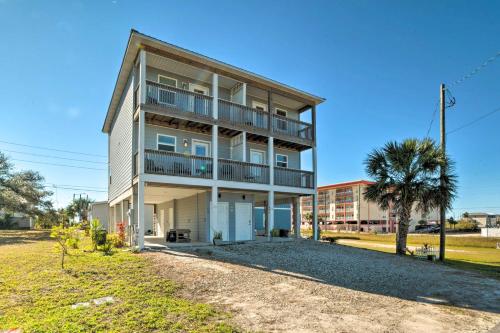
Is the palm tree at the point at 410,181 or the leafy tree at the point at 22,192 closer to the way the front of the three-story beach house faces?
the palm tree

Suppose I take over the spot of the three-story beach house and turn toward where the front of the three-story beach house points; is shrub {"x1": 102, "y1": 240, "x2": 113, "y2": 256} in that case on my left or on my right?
on my right

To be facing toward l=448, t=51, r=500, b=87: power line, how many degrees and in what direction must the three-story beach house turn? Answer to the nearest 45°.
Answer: approximately 45° to its left

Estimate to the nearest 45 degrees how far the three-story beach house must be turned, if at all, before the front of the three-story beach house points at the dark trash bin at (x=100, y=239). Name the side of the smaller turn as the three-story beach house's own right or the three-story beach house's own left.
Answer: approximately 90° to the three-story beach house's own right

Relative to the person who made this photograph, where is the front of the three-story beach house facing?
facing the viewer and to the right of the viewer
